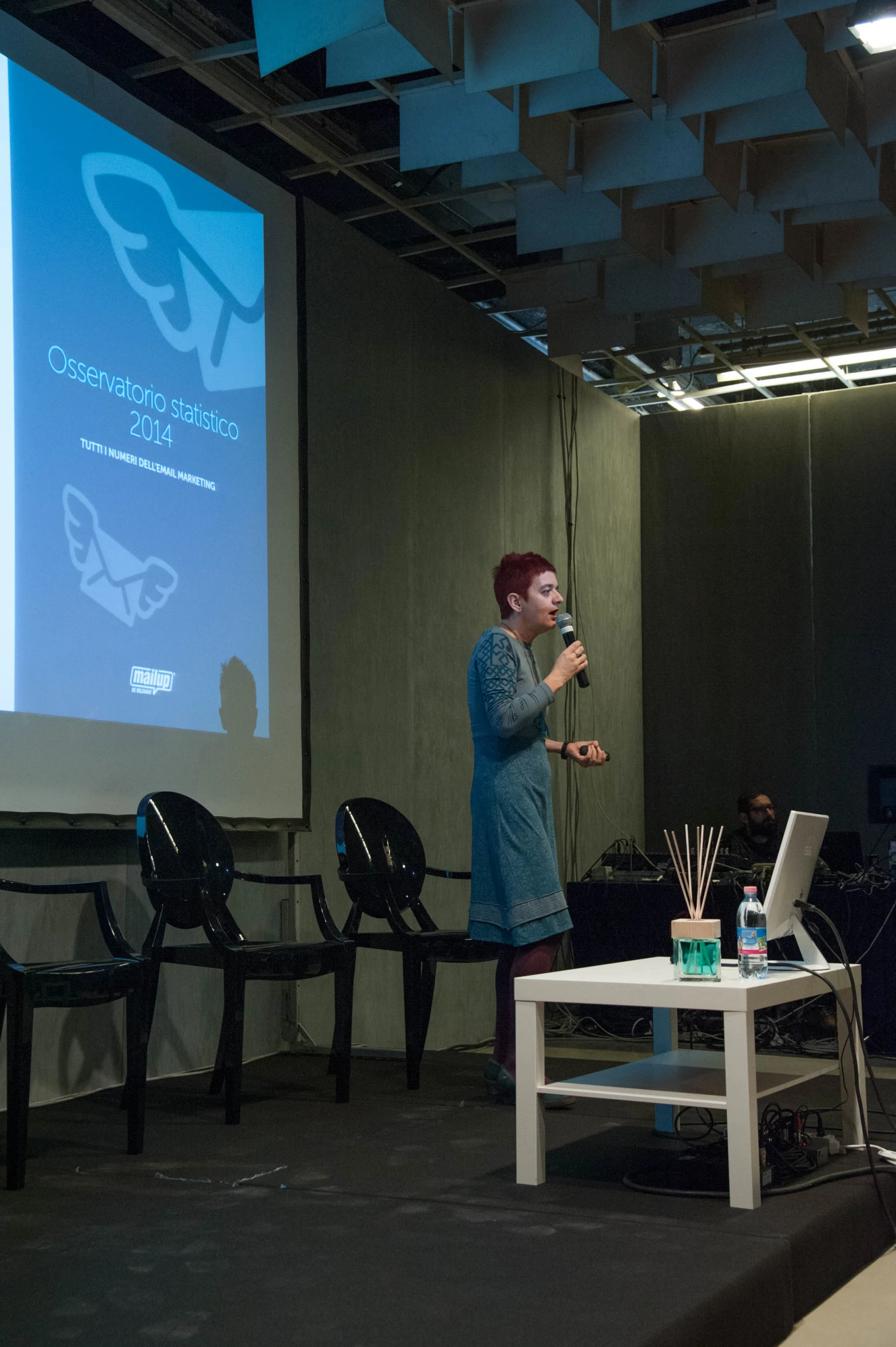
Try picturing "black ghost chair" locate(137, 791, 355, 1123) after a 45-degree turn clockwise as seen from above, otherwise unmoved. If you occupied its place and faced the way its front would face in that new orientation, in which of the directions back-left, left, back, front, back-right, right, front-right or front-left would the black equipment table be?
back-left

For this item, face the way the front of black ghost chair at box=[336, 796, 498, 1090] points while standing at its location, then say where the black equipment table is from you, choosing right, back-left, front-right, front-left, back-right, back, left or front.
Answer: left

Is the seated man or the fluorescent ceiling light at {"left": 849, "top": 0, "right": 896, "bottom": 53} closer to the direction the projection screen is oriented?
the fluorescent ceiling light

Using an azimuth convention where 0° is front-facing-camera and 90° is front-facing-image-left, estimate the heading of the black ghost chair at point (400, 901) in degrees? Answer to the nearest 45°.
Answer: approximately 315°

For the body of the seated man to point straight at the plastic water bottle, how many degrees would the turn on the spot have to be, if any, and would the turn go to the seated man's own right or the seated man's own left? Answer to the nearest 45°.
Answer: approximately 45° to the seated man's own right

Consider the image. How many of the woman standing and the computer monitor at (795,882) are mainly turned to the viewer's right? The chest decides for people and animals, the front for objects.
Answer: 1

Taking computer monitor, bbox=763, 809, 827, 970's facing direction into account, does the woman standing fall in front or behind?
in front

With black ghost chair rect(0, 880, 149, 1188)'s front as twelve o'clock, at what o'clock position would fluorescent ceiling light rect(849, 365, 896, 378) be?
The fluorescent ceiling light is roughly at 9 o'clock from the black ghost chair.

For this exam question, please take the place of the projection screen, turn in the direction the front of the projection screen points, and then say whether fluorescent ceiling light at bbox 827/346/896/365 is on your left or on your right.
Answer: on your left

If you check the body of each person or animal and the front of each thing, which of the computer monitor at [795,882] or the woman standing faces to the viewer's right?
the woman standing

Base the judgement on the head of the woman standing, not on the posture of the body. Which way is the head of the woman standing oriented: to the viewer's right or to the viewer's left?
to the viewer's right

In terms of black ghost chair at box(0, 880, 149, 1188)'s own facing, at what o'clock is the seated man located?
The seated man is roughly at 9 o'clock from the black ghost chair.

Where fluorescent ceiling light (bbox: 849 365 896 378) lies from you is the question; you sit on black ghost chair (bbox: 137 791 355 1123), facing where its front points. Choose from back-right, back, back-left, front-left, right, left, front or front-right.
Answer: left

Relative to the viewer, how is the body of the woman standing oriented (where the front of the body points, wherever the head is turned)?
to the viewer's right
